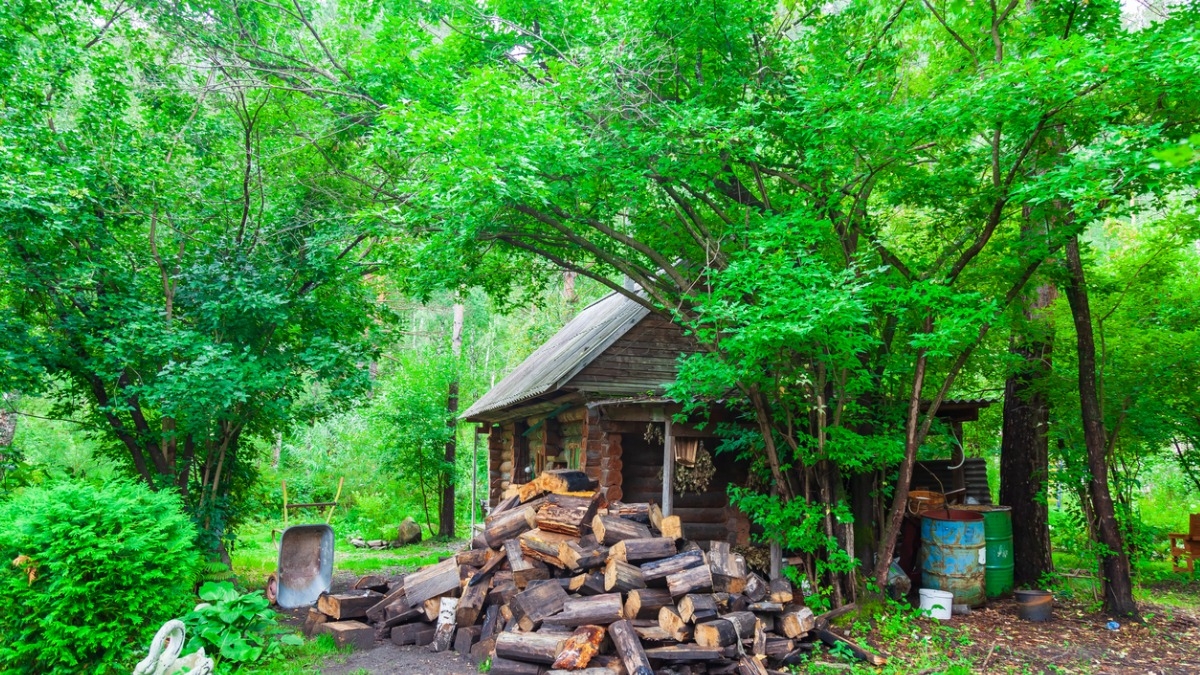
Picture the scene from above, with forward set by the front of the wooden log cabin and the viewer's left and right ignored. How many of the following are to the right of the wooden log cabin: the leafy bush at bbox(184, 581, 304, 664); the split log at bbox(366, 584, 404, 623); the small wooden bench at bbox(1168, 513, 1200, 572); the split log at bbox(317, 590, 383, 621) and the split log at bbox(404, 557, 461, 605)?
4

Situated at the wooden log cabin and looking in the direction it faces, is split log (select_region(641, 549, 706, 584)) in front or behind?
in front

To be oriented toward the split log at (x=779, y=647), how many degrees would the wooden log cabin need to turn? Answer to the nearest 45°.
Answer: approximately 45° to its right

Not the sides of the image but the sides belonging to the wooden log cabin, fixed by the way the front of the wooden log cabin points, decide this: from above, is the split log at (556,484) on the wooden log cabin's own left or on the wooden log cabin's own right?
on the wooden log cabin's own right

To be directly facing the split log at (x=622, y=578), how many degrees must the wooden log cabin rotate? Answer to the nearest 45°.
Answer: approximately 45° to its right

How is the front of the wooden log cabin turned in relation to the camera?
facing the viewer and to the right of the viewer

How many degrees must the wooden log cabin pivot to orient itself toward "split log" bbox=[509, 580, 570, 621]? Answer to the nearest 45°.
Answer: approximately 45° to its right

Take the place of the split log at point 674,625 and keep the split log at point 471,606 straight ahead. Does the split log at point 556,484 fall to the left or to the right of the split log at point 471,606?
right

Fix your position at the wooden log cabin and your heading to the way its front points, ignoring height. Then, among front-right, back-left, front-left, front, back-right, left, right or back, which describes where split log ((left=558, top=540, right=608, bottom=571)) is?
front-right

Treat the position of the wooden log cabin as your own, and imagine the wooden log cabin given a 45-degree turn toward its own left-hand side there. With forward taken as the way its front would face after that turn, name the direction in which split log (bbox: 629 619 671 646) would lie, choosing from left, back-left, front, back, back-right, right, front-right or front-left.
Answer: right

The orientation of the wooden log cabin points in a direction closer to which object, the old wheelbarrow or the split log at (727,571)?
the split log

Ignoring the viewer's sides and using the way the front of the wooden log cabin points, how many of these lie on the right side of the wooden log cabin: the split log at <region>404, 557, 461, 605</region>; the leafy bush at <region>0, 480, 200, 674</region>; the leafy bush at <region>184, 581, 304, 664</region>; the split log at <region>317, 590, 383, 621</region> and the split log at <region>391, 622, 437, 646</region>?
5

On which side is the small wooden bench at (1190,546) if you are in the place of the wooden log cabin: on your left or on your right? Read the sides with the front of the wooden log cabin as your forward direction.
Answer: on your left

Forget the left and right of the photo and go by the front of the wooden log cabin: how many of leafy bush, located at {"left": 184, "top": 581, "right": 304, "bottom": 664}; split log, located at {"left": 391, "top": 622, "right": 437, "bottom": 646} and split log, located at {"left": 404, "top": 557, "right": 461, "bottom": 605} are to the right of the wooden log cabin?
3

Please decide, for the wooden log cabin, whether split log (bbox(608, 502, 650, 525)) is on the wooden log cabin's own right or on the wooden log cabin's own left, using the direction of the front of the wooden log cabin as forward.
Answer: on the wooden log cabin's own right

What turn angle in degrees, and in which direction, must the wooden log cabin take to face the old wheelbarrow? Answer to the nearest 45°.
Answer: approximately 135° to its right

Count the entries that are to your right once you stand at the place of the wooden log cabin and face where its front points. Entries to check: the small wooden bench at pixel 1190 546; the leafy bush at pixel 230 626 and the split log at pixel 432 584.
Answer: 2

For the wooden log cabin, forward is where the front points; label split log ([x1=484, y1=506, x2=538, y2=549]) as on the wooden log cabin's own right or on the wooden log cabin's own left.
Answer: on the wooden log cabin's own right
